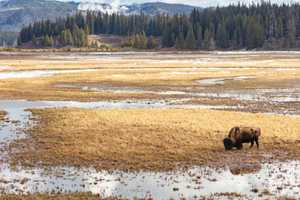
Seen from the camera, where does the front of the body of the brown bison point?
to the viewer's left
